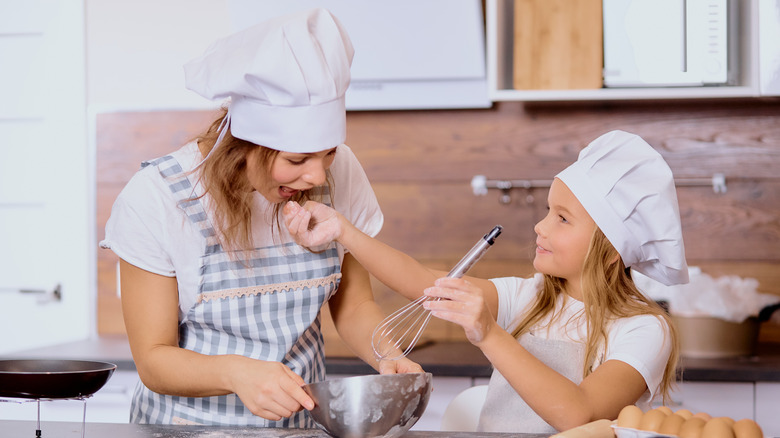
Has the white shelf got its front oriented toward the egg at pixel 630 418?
yes

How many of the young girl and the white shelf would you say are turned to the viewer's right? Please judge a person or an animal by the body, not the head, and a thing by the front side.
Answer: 0

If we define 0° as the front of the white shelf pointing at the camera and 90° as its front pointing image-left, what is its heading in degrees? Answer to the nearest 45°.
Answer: approximately 0°

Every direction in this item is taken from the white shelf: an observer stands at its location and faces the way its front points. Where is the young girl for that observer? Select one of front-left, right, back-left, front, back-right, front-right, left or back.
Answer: front

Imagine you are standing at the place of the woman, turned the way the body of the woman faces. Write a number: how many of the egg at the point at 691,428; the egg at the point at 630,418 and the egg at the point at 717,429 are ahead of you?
3

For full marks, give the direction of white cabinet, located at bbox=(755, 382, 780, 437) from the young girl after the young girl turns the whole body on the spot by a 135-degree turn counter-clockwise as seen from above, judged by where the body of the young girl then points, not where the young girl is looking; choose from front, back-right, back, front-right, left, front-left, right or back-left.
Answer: front-left

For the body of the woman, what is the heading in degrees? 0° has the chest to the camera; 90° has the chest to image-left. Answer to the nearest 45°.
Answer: approximately 315°

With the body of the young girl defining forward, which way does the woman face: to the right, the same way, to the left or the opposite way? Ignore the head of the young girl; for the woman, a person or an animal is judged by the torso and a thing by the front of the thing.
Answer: to the left

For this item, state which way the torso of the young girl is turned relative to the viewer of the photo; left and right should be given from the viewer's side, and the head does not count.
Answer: facing the viewer and to the left of the viewer

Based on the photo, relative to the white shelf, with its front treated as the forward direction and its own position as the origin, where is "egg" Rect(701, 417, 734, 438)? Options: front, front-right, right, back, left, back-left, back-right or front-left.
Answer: front

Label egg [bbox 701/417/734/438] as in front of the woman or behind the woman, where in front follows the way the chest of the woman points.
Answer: in front

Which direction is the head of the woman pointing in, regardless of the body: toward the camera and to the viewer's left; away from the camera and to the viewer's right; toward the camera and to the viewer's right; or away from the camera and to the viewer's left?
toward the camera and to the viewer's right

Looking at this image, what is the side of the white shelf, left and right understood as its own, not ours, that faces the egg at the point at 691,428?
front
